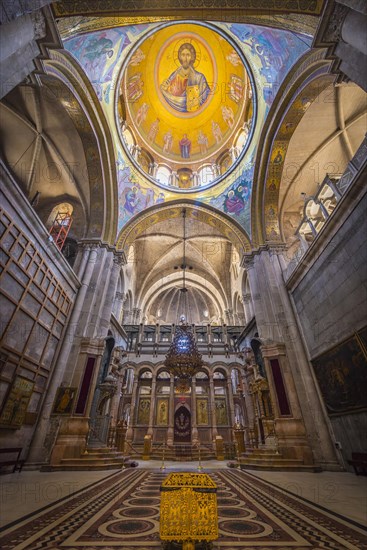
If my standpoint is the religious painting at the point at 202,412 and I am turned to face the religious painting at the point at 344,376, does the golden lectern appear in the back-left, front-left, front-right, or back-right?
front-right

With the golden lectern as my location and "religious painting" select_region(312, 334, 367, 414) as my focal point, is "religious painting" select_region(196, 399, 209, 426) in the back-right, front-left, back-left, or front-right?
front-left

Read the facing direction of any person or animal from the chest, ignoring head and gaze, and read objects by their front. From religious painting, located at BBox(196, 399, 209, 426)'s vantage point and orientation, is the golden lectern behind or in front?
in front

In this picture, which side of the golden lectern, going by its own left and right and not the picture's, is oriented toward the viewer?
front

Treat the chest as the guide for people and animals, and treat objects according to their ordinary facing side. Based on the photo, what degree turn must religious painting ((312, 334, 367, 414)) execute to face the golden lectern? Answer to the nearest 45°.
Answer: approximately 45° to its left

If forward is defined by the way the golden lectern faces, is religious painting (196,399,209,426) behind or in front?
behind

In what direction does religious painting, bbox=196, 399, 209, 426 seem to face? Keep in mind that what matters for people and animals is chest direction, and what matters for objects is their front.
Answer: toward the camera

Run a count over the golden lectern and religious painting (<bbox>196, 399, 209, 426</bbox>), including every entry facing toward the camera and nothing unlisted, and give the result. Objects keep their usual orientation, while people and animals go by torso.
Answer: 2

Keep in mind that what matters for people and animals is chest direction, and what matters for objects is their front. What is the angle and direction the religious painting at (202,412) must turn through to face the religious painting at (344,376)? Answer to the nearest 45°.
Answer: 0° — it already faces it

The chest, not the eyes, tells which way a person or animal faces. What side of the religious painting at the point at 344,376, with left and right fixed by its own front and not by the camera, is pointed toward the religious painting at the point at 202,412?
right

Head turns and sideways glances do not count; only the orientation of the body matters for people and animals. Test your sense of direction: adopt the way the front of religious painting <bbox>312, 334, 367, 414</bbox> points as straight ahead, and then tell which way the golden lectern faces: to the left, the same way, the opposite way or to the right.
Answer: to the left

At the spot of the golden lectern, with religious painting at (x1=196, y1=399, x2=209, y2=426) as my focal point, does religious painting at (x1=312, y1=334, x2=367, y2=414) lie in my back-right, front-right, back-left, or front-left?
front-right

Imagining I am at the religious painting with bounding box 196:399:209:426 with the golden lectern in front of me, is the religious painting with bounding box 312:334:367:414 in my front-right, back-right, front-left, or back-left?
front-left

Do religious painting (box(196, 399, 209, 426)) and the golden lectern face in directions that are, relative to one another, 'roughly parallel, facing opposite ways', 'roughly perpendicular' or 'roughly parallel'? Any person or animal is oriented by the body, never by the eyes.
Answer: roughly parallel

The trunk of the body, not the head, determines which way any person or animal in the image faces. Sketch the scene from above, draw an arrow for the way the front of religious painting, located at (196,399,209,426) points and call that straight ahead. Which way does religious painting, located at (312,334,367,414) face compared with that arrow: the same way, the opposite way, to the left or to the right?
to the right

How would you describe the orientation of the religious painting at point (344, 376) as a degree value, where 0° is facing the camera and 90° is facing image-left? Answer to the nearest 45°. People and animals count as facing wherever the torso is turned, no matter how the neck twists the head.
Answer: approximately 45°
